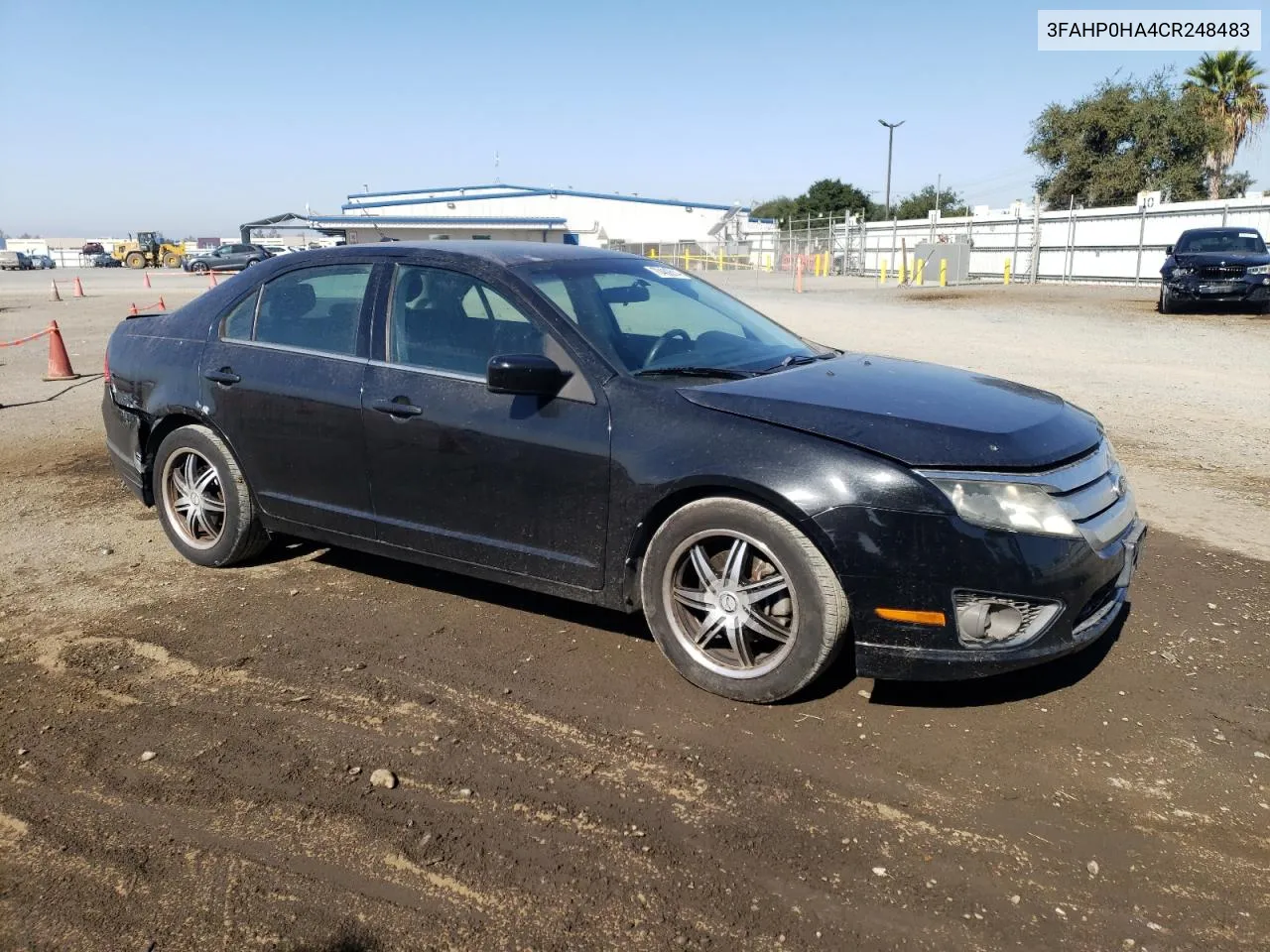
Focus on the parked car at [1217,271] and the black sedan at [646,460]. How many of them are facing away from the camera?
0

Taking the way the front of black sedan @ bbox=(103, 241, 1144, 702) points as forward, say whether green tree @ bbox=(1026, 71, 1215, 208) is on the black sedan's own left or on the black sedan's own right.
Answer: on the black sedan's own left

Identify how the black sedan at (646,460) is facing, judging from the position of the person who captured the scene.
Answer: facing the viewer and to the right of the viewer

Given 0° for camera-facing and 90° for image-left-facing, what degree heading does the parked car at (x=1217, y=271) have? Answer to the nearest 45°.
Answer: approximately 0°

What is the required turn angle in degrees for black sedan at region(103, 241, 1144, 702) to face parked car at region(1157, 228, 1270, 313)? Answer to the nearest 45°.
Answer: approximately 90° to its left

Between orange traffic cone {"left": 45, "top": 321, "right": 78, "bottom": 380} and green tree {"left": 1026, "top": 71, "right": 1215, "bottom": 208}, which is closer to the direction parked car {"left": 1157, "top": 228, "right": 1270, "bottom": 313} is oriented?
the orange traffic cone

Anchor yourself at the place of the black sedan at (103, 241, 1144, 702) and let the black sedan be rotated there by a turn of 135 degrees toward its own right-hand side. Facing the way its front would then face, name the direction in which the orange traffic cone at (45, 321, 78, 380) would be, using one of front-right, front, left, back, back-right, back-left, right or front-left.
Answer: front-right

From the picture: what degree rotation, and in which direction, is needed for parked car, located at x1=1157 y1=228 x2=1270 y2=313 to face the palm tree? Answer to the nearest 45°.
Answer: approximately 180°

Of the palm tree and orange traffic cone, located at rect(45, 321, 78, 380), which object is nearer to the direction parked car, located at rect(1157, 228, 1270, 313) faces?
the orange traffic cone

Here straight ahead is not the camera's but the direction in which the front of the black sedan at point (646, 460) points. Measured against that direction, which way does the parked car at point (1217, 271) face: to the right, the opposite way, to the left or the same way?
to the right

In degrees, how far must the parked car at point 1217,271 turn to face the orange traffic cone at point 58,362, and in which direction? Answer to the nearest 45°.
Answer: approximately 45° to its right

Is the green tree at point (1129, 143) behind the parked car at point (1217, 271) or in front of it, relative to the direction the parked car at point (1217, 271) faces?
behind

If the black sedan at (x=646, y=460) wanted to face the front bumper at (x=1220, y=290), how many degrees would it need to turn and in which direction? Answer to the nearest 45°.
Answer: approximately 90° to its left

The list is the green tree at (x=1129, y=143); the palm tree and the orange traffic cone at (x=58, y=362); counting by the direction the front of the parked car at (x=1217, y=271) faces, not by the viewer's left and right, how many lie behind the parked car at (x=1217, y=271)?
2

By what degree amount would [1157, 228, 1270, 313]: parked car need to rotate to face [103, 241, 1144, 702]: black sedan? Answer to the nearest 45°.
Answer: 0° — it already faces it
